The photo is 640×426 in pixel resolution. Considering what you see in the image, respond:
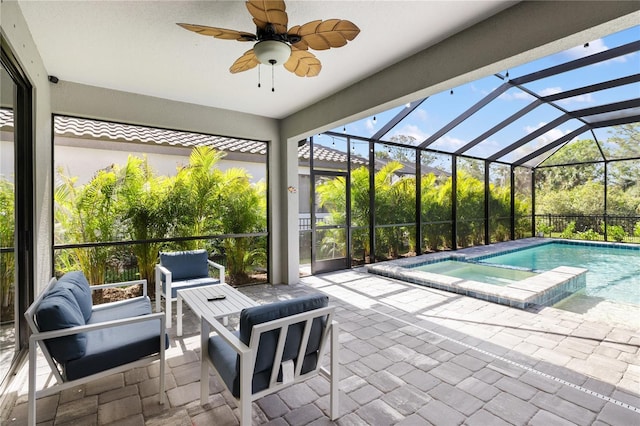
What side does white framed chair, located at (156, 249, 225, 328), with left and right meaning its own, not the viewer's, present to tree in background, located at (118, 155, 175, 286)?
back

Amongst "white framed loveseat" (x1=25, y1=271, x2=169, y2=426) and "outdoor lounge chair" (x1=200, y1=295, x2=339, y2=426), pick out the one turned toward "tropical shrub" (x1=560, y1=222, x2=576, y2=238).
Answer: the white framed loveseat

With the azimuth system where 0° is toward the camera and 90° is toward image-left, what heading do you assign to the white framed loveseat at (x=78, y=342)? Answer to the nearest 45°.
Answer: approximately 270°

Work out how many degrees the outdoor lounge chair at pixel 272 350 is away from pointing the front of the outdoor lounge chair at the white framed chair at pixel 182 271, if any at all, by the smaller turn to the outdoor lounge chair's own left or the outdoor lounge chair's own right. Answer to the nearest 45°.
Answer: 0° — it already faces it

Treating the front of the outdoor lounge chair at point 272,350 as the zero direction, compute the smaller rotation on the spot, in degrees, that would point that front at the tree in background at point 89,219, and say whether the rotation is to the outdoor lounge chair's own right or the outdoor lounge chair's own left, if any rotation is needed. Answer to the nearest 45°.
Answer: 0° — it already faces it

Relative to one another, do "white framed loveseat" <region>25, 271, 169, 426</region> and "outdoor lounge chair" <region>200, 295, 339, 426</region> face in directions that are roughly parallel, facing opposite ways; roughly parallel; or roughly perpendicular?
roughly perpendicular

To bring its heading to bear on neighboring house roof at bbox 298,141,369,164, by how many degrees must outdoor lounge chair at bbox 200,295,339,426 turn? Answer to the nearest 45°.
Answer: approximately 45° to its right

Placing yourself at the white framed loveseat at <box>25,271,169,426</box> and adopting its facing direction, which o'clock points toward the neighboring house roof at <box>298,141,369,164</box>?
The neighboring house roof is roughly at 11 o'clock from the white framed loveseat.

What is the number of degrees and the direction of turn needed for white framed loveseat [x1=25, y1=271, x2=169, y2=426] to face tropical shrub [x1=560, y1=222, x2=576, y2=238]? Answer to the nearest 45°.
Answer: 0° — it already faces it

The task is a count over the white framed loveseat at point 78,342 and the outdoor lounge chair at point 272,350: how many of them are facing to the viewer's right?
1
